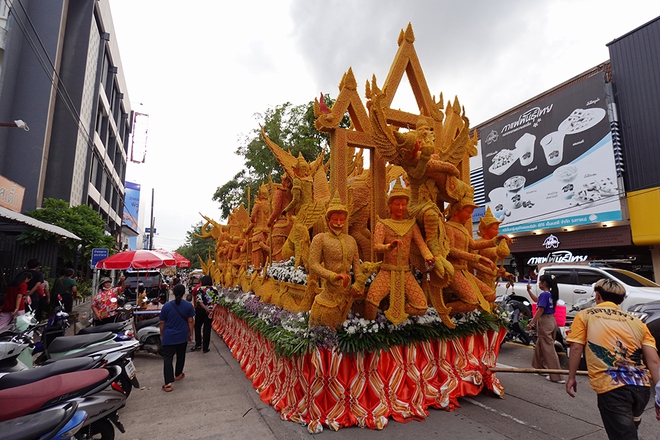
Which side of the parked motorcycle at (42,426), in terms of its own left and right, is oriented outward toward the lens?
left

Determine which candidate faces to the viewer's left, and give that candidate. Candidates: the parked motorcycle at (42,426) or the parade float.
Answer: the parked motorcycle

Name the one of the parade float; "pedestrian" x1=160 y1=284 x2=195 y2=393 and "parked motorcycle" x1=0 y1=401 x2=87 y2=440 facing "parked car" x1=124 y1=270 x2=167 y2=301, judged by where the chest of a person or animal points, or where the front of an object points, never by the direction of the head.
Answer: the pedestrian

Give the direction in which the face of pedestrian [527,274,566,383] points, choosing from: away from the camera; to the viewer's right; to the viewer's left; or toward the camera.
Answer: to the viewer's left

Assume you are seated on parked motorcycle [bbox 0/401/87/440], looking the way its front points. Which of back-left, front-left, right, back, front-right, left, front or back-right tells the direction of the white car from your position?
back

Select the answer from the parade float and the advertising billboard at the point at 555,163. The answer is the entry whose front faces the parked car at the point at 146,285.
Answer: the advertising billboard

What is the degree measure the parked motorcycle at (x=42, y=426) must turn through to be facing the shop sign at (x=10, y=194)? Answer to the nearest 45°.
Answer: approximately 90° to its right

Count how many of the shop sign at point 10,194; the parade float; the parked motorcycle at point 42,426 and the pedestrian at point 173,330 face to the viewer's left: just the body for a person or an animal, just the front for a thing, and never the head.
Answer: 1

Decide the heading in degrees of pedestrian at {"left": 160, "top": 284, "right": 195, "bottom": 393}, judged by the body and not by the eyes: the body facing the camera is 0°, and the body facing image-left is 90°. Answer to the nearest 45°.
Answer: approximately 180°

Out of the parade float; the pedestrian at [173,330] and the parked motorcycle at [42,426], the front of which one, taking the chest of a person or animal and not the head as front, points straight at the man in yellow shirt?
the parade float
